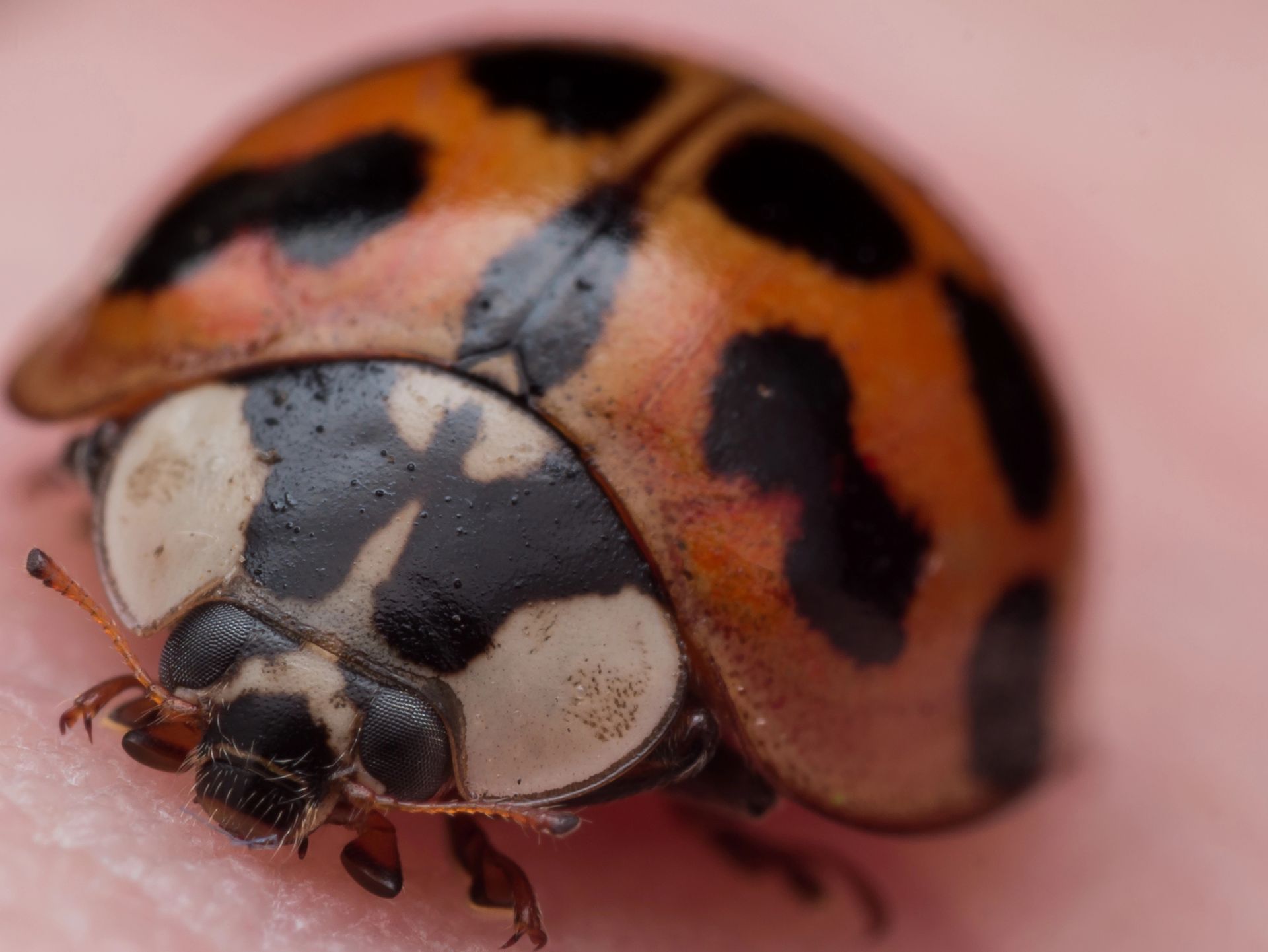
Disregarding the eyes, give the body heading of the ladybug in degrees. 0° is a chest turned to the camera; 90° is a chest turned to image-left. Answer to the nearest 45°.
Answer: approximately 45°
